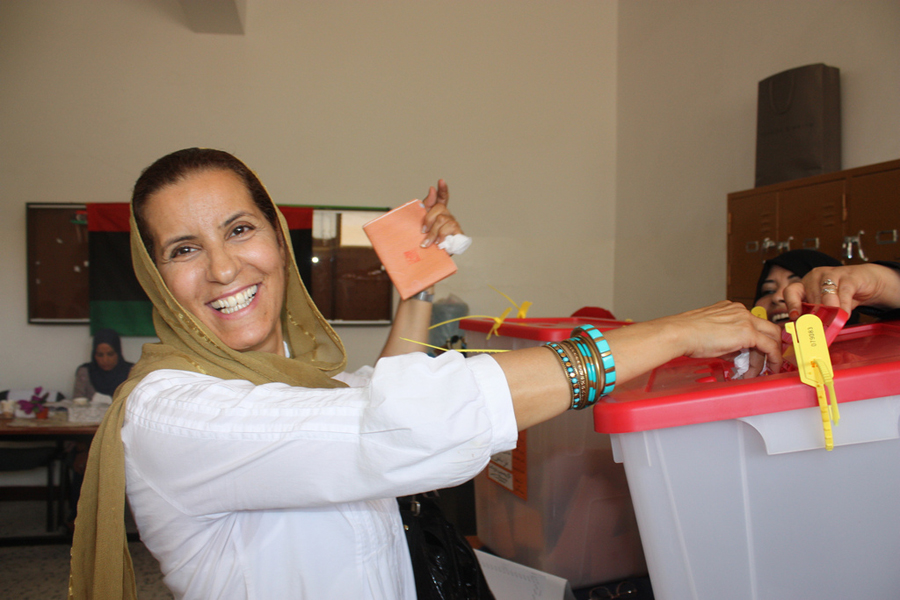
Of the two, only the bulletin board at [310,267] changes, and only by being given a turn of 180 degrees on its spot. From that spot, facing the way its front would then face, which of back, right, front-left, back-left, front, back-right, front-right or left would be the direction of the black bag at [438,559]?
back

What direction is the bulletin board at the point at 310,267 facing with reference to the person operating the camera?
facing the viewer

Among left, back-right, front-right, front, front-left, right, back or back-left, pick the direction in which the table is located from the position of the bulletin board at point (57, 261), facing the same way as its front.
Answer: front

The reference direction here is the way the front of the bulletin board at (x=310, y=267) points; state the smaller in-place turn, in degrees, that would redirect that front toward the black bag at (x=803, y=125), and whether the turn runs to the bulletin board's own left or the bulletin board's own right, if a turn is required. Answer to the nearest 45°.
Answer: approximately 45° to the bulletin board's own left

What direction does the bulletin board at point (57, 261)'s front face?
toward the camera

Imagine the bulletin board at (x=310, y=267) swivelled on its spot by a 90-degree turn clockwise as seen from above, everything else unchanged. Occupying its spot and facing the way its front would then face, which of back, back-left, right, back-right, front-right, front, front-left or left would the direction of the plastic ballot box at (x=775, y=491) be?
left

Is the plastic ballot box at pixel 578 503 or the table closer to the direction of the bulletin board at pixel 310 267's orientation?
the plastic ballot box

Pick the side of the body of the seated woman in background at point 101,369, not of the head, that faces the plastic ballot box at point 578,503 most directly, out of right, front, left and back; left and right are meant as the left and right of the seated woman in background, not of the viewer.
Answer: front

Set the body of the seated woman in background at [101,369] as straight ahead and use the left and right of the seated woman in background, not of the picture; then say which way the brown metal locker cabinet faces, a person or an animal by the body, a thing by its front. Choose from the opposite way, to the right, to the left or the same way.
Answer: to the right

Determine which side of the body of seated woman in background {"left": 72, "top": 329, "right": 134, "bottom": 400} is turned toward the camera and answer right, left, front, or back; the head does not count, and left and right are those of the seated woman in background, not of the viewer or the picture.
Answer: front
